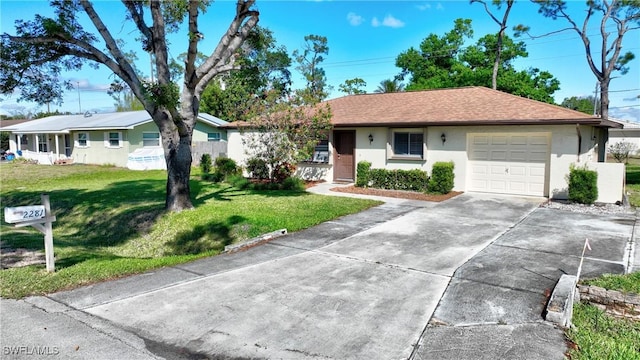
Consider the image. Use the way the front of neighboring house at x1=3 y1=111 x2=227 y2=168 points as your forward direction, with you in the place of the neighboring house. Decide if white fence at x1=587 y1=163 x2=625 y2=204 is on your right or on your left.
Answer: on your left

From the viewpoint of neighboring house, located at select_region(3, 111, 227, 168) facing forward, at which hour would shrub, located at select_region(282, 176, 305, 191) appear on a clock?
The shrub is roughly at 10 o'clock from the neighboring house.

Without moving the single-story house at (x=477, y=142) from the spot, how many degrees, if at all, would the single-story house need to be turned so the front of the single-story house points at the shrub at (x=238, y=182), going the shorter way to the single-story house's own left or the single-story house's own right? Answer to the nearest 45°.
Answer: approximately 90° to the single-story house's own right

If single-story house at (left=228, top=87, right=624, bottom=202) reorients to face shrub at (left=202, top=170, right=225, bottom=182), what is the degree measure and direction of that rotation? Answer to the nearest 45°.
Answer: approximately 90° to its right

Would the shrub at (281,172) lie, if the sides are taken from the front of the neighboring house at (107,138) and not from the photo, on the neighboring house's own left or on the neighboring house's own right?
on the neighboring house's own left

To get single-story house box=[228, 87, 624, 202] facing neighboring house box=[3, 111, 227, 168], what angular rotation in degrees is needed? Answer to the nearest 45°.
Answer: approximately 90° to its right

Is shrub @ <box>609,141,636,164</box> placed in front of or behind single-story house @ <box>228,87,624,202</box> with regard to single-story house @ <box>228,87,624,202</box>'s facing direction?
behind

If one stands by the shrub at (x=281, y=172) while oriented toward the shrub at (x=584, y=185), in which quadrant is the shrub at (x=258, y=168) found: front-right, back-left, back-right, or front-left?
back-left

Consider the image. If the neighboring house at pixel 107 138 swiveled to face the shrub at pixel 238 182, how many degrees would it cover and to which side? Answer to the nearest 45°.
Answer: approximately 45° to its left

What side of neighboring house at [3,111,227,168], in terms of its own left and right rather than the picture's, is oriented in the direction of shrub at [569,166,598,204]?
left

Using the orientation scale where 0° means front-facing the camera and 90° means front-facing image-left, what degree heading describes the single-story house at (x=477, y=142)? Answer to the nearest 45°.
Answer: approximately 0°
